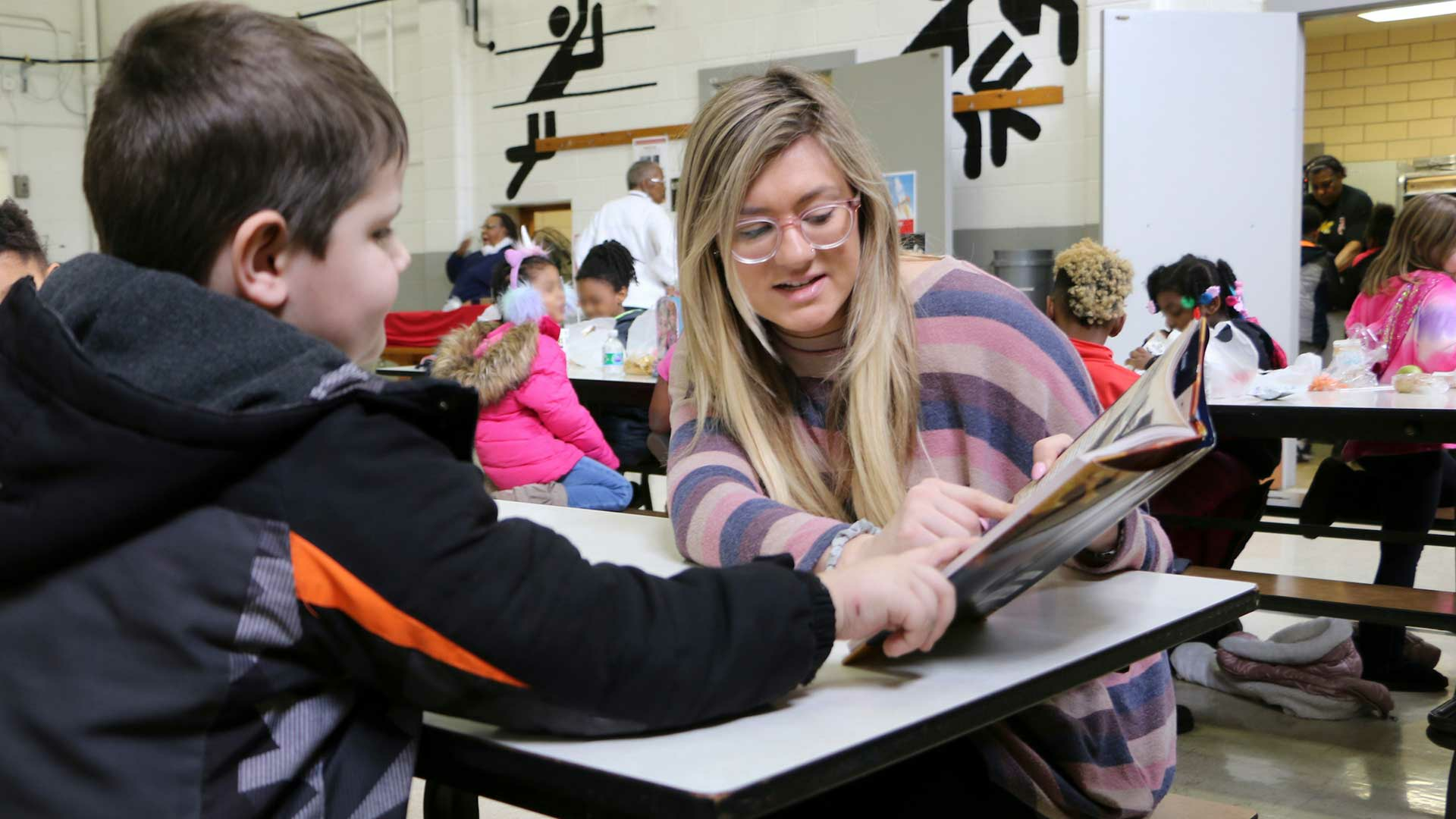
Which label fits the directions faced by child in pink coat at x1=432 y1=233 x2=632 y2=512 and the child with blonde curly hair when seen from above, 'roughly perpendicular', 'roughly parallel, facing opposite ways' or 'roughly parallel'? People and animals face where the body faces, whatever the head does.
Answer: roughly perpendicular

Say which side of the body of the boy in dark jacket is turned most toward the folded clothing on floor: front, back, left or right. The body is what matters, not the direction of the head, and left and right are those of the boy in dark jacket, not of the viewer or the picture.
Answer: front

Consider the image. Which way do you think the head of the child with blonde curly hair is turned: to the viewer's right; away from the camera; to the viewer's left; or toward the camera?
away from the camera

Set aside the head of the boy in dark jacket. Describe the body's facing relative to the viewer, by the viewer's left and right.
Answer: facing away from the viewer and to the right of the viewer

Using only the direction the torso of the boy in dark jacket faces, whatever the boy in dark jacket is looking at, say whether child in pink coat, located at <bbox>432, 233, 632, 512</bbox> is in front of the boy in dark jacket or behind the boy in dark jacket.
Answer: in front

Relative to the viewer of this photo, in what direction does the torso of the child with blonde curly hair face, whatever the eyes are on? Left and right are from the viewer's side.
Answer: facing away from the viewer

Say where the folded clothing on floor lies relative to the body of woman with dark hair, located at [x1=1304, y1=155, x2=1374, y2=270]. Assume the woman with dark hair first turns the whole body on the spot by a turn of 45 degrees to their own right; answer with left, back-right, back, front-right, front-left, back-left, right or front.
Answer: left

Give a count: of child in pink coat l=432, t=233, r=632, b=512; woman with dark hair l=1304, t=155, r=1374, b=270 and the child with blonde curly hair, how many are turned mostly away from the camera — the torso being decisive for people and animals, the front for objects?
1

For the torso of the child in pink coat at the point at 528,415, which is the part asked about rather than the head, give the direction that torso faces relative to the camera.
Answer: to the viewer's right

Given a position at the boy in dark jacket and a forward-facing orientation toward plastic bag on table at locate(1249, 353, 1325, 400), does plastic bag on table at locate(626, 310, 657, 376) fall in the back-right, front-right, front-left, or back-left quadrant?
front-left

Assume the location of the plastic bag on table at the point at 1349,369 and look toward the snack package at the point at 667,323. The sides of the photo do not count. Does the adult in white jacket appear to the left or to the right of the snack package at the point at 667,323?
right

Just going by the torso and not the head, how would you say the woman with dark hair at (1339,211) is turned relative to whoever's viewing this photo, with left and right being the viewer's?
facing the viewer and to the left of the viewer

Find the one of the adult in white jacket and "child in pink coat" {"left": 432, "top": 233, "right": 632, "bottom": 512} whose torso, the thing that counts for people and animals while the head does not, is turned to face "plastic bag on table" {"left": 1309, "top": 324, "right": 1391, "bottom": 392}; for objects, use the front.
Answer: the child in pink coat
